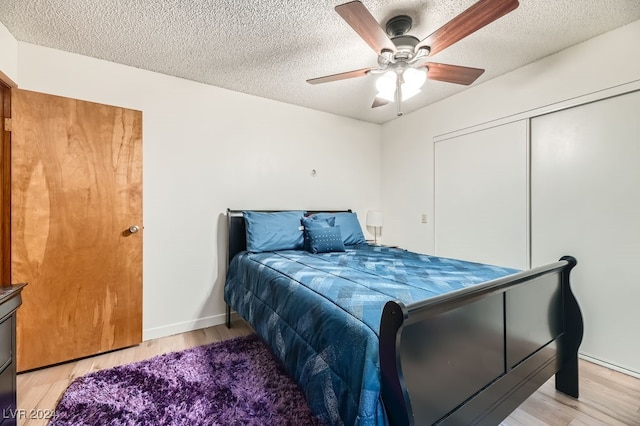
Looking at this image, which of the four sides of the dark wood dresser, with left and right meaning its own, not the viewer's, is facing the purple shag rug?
front

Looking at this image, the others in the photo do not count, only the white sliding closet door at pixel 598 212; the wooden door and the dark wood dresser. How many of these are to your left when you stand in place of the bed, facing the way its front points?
1

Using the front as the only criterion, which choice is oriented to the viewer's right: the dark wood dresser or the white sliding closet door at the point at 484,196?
the dark wood dresser

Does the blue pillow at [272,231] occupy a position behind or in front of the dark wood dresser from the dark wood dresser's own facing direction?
in front

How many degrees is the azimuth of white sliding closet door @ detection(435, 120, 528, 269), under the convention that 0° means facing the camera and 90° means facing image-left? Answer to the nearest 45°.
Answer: approximately 45°

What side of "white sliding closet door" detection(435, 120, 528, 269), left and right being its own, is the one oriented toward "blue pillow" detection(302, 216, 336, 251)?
front

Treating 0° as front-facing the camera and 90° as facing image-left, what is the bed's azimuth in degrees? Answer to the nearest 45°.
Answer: approximately 315°

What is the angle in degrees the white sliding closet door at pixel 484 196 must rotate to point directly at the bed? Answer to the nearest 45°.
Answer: approximately 45° to its left

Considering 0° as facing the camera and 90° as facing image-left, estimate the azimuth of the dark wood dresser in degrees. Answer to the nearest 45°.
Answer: approximately 270°

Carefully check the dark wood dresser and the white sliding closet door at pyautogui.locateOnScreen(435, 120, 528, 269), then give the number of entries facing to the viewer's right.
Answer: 1

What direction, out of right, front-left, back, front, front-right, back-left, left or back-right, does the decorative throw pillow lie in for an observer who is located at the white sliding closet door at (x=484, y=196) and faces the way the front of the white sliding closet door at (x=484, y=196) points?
front

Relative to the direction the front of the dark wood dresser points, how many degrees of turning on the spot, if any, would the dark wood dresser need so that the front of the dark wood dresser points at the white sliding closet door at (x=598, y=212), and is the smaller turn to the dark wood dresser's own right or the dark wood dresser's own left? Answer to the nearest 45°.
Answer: approximately 45° to the dark wood dresser's own right

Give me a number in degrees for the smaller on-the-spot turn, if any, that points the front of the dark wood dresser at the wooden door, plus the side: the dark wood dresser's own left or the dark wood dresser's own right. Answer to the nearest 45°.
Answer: approximately 90° to the dark wood dresser's own left
